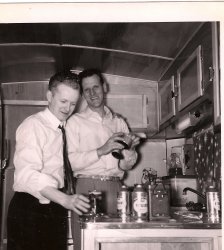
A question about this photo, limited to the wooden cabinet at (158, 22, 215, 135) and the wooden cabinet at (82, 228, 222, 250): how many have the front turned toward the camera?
1

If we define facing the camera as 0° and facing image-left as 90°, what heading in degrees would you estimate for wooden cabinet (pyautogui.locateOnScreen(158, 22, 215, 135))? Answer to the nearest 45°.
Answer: approximately 90°

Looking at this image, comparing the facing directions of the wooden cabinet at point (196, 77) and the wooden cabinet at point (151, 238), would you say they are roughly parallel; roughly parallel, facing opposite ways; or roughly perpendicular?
roughly perpendicular

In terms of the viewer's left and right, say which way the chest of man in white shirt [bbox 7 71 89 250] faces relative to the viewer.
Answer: facing the viewer and to the right of the viewer

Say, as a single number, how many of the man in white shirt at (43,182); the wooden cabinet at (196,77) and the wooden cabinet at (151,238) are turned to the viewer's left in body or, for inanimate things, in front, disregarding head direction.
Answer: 1

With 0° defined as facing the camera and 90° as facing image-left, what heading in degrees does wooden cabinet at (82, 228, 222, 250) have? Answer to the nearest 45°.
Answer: approximately 0°
